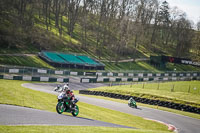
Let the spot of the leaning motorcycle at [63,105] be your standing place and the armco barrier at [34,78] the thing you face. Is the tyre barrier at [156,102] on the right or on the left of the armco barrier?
right

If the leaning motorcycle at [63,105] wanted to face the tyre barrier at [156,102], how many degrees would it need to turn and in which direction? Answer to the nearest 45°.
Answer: approximately 180°

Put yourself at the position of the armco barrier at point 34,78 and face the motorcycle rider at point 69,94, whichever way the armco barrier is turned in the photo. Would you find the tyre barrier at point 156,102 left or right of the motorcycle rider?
left

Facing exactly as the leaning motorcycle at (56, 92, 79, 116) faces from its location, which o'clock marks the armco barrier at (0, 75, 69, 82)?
The armco barrier is roughly at 4 o'clock from the leaning motorcycle.

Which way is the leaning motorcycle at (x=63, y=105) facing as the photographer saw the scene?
facing the viewer and to the left of the viewer
